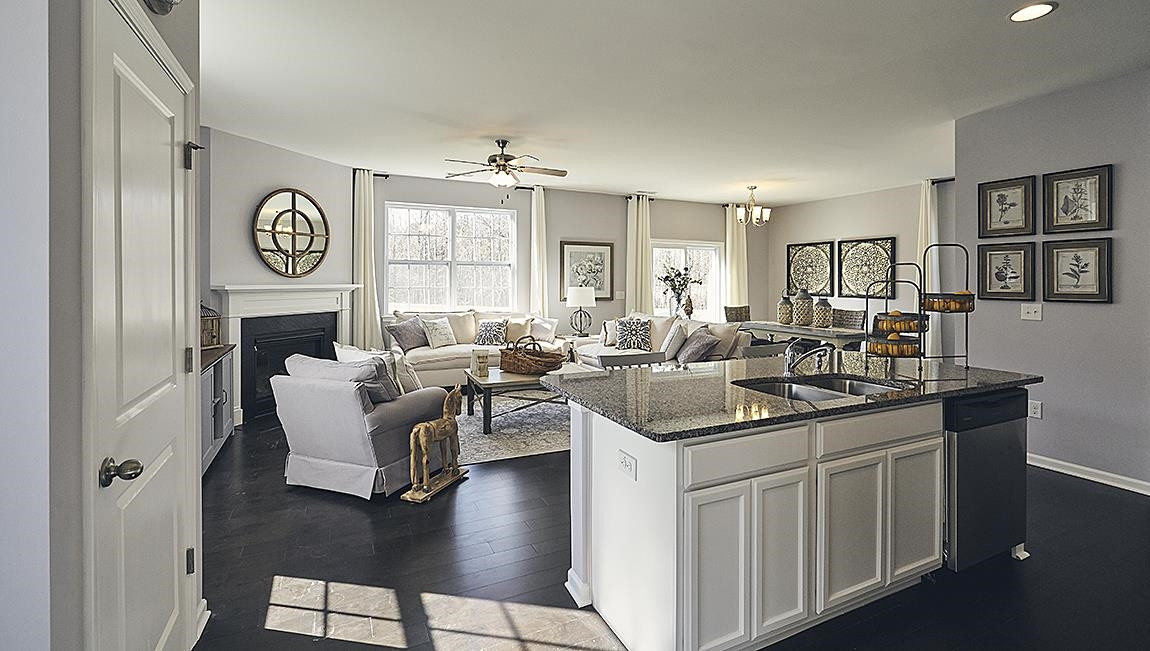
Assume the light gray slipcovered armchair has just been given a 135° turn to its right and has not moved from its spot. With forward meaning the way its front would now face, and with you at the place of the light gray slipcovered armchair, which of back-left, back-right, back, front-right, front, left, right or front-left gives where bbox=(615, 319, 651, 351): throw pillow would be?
back-left

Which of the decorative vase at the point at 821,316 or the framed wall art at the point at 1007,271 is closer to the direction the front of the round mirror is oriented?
the framed wall art

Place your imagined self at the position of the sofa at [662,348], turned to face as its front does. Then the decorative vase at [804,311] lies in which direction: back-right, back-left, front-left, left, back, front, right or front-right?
back

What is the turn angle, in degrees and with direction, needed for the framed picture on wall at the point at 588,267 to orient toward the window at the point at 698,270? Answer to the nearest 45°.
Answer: approximately 135° to its left

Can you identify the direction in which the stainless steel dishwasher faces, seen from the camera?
facing the viewer and to the right of the viewer

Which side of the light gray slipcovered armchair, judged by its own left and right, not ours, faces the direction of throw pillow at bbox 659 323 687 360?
front

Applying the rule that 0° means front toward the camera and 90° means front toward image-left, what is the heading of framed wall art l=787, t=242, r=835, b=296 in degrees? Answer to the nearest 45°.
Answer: approximately 45°

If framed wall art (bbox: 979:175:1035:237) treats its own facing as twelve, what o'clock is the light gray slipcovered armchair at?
The light gray slipcovered armchair is roughly at 12 o'clock from the framed wall art.

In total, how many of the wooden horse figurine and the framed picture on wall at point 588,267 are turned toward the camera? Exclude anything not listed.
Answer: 1

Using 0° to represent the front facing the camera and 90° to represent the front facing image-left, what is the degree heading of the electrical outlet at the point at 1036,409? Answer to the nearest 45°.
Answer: approximately 45°

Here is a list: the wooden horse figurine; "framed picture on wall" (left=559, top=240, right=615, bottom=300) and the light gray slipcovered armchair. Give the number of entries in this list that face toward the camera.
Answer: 1

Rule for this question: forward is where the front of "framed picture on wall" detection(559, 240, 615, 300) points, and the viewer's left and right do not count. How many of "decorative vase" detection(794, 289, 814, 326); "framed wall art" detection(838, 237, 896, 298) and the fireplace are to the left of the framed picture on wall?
2
